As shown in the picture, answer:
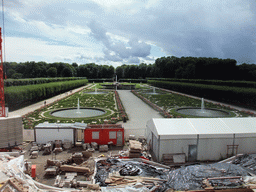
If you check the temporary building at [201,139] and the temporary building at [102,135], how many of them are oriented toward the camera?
2

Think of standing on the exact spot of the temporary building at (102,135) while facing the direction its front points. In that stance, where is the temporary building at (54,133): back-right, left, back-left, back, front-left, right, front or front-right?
right

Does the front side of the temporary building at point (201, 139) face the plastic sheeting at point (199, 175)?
yes

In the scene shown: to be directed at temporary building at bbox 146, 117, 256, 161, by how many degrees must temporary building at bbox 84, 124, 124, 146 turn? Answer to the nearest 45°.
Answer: approximately 45° to its left

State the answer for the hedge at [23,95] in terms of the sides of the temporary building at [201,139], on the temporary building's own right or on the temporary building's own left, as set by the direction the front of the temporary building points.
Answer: on the temporary building's own right

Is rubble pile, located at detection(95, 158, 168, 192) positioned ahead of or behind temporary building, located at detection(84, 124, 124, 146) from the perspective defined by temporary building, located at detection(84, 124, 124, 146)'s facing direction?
ahead

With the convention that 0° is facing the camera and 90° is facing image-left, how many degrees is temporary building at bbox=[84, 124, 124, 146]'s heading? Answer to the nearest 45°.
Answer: approximately 0°

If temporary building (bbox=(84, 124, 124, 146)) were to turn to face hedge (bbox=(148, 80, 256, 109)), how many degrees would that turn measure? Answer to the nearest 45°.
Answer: approximately 135° to its left

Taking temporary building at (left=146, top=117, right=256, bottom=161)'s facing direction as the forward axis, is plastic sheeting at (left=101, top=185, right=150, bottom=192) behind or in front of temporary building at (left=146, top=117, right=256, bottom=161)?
in front

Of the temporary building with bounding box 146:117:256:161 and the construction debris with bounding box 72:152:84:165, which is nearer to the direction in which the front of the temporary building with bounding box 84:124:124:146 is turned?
the construction debris

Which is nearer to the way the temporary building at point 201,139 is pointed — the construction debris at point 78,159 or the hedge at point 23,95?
the construction debris

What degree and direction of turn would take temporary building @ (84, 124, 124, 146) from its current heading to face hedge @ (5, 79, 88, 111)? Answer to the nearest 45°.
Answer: approximately 135° to its right

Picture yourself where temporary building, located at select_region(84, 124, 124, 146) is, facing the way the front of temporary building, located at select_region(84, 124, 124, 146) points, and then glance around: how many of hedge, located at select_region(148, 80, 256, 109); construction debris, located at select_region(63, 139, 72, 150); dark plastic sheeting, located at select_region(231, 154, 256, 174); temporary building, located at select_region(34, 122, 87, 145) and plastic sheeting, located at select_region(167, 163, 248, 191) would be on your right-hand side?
2

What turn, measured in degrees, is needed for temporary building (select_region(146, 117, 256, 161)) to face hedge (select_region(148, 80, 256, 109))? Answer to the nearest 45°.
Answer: approximately 180°
